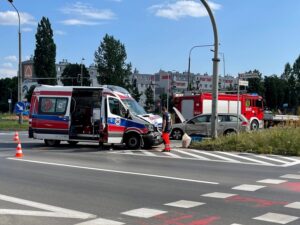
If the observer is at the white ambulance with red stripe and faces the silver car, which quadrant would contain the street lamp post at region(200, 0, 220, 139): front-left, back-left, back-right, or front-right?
front-right

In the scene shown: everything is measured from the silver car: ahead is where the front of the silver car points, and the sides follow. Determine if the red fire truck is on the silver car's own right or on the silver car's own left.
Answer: on the silver car's own right

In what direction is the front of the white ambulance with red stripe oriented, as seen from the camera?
facing the viewer and to the right of the viewer

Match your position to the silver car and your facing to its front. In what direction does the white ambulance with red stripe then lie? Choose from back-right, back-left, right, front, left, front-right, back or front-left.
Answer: front-left

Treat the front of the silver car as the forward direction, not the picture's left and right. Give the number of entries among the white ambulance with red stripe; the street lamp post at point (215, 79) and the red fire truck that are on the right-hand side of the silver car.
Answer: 1

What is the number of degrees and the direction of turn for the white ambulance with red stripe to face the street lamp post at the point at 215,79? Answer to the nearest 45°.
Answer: approximately 45° to its left

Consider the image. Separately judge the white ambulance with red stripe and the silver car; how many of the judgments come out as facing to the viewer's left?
1

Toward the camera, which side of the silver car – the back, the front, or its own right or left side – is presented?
left

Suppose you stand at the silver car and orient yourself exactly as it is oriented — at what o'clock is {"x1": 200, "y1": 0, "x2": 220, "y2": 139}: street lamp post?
The street lamp post is roughly at 9 o'clock from the silver car.
